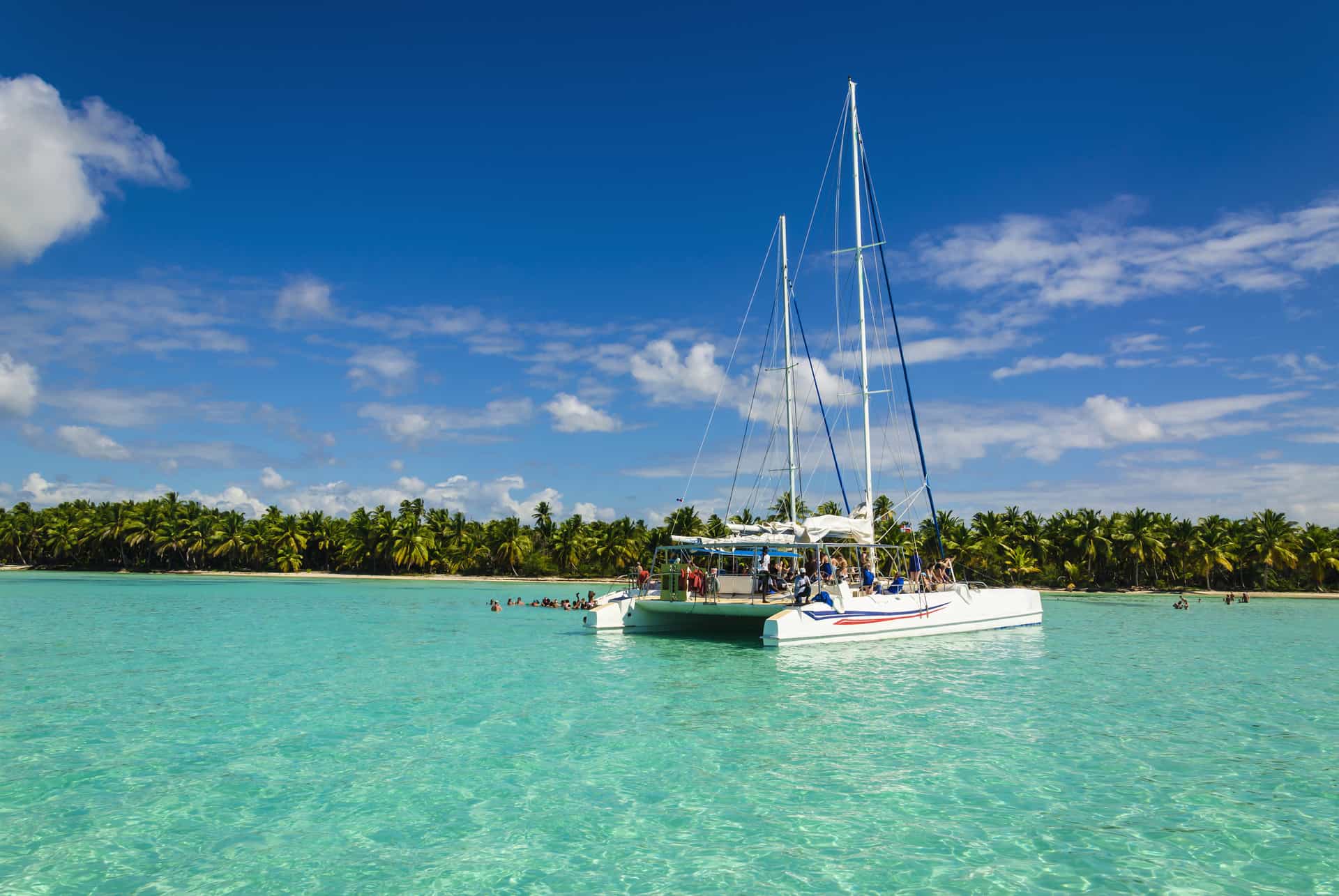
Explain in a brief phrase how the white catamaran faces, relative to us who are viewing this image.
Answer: facing away from the viewer and to the right of the viewer
